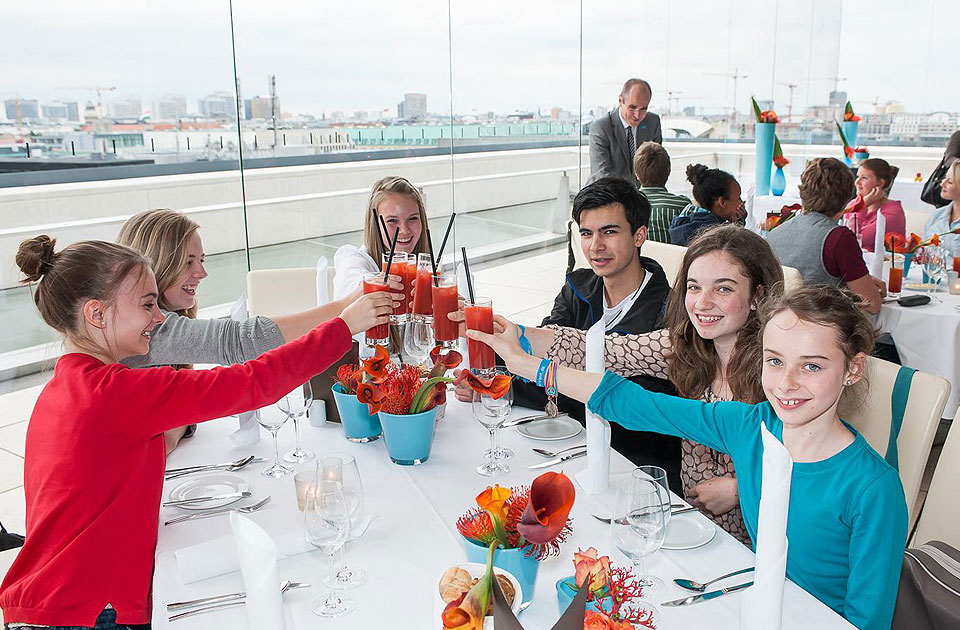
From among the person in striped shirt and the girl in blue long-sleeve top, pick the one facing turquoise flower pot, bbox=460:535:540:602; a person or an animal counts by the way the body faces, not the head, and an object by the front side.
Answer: the girl in blue long-sleeve top

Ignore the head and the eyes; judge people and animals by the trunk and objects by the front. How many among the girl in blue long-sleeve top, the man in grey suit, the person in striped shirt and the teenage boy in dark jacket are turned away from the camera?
1

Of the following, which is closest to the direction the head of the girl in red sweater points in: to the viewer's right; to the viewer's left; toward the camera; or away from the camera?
to the viewer's right

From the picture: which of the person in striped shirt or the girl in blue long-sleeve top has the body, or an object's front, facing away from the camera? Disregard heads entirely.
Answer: the person in striped shirt

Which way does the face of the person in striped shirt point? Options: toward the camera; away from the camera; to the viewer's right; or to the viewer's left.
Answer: away from the camera

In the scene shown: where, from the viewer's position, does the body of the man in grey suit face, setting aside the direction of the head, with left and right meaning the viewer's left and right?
facing the viewer and to the right of the viewer

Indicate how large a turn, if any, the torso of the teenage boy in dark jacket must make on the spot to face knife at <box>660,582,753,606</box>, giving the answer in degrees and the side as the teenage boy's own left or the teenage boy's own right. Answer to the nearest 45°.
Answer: approximately 45° to the teenage boy's own left

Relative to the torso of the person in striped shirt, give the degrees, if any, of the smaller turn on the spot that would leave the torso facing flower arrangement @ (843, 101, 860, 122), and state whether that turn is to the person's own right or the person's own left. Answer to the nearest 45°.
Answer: approximately 45° to the person's own right

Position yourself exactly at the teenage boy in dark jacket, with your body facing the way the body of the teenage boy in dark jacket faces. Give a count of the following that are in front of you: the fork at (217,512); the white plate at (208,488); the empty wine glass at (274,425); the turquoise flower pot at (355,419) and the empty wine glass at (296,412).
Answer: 5

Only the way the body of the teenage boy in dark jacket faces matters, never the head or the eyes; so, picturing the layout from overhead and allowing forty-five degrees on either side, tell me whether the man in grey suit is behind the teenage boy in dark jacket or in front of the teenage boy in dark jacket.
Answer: behind

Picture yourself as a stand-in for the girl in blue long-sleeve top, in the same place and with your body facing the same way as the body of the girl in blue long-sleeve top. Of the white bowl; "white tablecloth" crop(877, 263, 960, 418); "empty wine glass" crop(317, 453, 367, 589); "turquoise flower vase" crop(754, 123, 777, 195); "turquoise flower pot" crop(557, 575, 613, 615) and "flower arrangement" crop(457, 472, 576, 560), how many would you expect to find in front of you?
4

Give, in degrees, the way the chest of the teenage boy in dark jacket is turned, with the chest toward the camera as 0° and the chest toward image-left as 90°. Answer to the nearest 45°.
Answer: approximately 45°

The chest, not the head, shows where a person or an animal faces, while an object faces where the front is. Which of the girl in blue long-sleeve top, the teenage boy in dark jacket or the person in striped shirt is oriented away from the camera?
the person in striped shirt

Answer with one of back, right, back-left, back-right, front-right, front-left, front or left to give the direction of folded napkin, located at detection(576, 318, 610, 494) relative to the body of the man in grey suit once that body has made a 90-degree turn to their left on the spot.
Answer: back-right

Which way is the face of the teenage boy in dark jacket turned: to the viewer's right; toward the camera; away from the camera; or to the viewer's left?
toward the camera

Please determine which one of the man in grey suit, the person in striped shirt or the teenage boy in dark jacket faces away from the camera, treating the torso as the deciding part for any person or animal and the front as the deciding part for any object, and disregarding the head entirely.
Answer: the person in striped shirt

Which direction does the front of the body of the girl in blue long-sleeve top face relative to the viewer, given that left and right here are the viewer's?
facing the viewer and to the left of the viewer

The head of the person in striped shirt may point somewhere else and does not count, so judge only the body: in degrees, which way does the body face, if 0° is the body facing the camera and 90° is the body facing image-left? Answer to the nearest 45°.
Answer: approximately 180°
